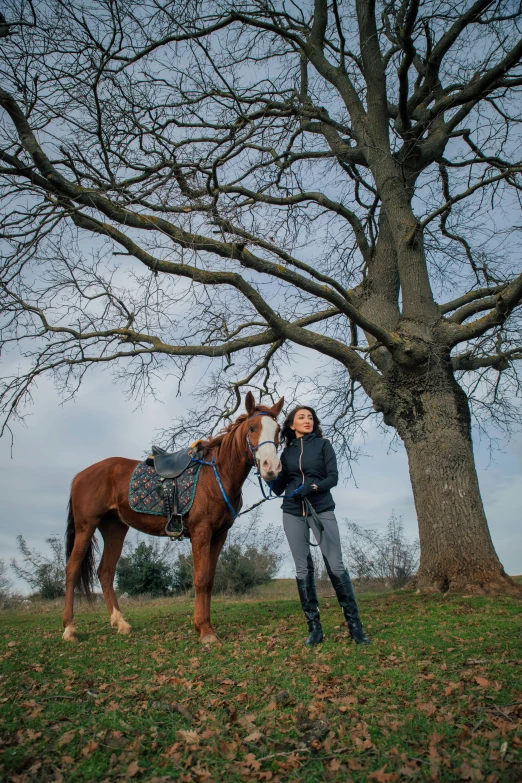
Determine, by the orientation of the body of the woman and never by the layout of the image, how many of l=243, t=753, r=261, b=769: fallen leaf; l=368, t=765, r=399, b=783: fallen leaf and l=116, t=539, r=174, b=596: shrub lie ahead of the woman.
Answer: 2

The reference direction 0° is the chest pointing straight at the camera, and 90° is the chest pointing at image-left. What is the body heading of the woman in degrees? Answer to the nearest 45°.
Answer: approximately 0°

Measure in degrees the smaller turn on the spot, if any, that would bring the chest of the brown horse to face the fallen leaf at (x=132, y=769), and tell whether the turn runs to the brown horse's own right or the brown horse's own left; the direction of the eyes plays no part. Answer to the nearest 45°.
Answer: approximately 45° to the brown horse's own right

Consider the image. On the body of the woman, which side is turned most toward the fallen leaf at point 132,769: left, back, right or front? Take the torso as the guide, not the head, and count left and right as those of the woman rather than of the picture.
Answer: front

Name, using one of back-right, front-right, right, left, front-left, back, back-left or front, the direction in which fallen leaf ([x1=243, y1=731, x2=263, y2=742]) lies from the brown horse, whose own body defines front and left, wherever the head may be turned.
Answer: front-right

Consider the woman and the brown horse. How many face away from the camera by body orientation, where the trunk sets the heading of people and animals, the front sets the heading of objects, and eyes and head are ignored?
0

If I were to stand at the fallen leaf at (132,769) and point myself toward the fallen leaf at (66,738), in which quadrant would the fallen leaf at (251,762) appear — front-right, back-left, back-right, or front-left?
back-right

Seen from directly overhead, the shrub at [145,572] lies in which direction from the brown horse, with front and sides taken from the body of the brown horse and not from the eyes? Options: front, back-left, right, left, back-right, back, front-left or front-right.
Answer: back-left

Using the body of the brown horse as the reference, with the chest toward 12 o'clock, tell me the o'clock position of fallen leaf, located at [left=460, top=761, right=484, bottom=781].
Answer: The fallen leaf is roughly at 1 o'clock from the brown horse.

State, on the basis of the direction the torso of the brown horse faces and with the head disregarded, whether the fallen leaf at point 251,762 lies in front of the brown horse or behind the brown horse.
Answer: in front

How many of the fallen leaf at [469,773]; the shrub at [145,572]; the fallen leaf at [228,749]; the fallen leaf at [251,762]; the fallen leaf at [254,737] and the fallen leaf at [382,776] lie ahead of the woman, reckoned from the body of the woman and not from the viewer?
5

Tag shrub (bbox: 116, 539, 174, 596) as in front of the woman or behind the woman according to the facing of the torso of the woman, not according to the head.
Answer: behind

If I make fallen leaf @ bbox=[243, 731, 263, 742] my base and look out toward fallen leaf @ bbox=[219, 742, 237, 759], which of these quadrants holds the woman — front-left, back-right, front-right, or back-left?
back-right
